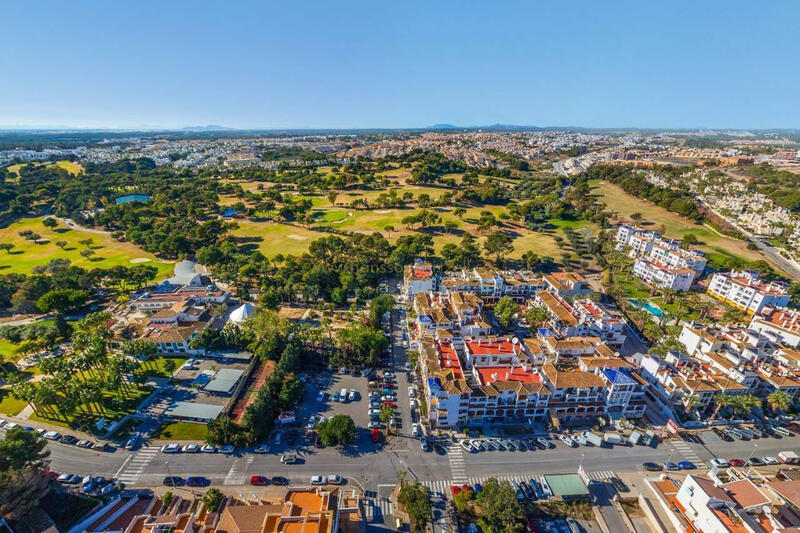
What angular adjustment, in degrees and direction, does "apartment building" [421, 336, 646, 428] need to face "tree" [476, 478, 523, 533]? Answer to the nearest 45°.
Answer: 0° — it already faces it

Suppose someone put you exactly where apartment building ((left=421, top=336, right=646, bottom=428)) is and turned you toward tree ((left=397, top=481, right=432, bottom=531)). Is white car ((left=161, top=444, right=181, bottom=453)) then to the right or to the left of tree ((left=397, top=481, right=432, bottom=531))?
right

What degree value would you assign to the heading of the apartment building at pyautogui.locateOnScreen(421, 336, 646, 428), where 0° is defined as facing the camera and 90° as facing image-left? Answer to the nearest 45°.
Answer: approximately 0°

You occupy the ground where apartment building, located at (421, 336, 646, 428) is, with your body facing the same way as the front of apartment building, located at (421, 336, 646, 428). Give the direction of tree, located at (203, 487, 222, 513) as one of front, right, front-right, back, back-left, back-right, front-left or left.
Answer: front-right

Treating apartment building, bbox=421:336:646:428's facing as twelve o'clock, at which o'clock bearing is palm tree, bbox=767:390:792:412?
The palm tree is roughly at 8 o'clock from the apartment building.

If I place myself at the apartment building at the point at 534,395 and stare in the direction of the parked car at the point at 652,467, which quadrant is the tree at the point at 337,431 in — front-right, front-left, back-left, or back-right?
back-right

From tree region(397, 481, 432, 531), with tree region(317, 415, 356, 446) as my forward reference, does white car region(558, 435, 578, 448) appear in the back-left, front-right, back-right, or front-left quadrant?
back-right

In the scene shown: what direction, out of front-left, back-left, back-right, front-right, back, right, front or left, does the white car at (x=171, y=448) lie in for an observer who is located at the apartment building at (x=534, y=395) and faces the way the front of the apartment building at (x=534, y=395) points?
front-right

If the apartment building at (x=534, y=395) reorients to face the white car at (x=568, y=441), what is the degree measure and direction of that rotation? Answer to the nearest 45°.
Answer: approximately 45° to its left

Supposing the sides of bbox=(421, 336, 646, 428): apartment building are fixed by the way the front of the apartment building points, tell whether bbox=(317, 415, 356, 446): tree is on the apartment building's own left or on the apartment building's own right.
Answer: on the apartment building's own right

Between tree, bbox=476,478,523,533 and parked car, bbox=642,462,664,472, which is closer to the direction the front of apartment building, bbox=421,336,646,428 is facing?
the tree

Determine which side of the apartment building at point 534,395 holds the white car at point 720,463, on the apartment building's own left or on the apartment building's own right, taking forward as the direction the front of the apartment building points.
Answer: on the apartment building's own left
